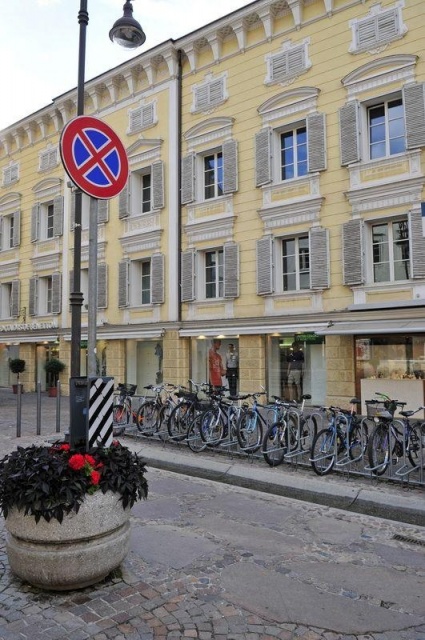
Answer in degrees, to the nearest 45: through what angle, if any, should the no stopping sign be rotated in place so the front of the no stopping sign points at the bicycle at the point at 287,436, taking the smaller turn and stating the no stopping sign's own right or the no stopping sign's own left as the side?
approximately 90° to the no stopping sign's own left

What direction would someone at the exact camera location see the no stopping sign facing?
facing the viewer and to the right of the viewer

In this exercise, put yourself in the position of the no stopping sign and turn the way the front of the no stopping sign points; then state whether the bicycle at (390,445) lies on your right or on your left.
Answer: on your left

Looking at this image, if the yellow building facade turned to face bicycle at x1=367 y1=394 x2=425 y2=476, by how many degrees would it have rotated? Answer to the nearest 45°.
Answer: approximately 45° to its left

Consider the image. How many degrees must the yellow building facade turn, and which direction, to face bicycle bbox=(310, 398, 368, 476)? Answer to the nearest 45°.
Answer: approximately 45° to its left

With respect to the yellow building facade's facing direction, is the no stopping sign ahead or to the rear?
ahead

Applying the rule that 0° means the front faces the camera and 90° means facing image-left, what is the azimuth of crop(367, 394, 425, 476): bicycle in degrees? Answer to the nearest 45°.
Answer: approximately 45°

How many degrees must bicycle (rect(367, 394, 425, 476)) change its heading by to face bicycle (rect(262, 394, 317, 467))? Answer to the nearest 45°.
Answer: approximately 45° to its right

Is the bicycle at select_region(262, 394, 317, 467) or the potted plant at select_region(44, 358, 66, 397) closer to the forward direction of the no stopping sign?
the bicycle
